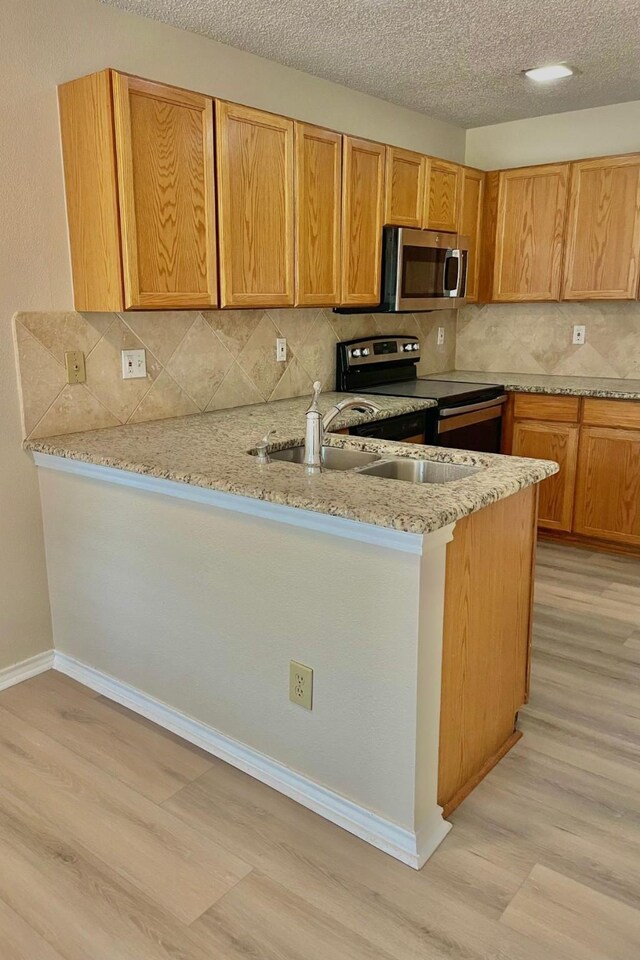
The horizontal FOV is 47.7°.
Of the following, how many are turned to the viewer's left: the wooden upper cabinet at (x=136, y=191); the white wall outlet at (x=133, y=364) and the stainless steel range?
0

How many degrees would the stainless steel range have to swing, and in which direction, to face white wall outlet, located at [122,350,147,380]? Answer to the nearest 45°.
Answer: approximately 90° to its right

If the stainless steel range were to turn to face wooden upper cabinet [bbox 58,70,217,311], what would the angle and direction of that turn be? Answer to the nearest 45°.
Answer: approximately 90° to its right

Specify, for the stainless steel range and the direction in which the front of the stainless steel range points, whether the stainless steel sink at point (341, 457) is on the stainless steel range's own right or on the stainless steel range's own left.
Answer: on the stainless steel range's own right

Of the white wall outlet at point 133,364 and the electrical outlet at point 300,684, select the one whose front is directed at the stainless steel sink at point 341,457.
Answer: the white wall outlet

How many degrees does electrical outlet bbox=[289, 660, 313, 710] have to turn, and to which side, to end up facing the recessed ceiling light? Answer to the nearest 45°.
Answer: approximately 180°

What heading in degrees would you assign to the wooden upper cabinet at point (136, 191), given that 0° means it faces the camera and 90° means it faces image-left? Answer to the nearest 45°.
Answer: approximately 315°

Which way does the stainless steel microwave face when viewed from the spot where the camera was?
facing the viewer and to the right of the viewer

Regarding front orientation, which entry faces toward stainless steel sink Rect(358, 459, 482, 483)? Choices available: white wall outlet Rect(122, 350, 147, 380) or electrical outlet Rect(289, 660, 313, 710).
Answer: the white wall outlet

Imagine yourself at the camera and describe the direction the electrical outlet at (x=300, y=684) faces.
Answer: facing the viewer and to the left of the viewer

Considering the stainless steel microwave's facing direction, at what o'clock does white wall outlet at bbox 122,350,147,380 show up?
The white wall outlet is roughly at 3 o'clock from the stainless steel microwave.

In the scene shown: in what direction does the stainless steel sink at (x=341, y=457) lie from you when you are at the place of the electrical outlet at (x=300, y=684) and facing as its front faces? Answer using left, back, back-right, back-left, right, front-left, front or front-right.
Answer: back-right

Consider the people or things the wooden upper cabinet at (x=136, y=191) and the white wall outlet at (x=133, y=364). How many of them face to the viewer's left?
0

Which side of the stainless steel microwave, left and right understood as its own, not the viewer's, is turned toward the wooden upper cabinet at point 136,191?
right

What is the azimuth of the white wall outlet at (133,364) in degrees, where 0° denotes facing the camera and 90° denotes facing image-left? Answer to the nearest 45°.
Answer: approximately 315°
